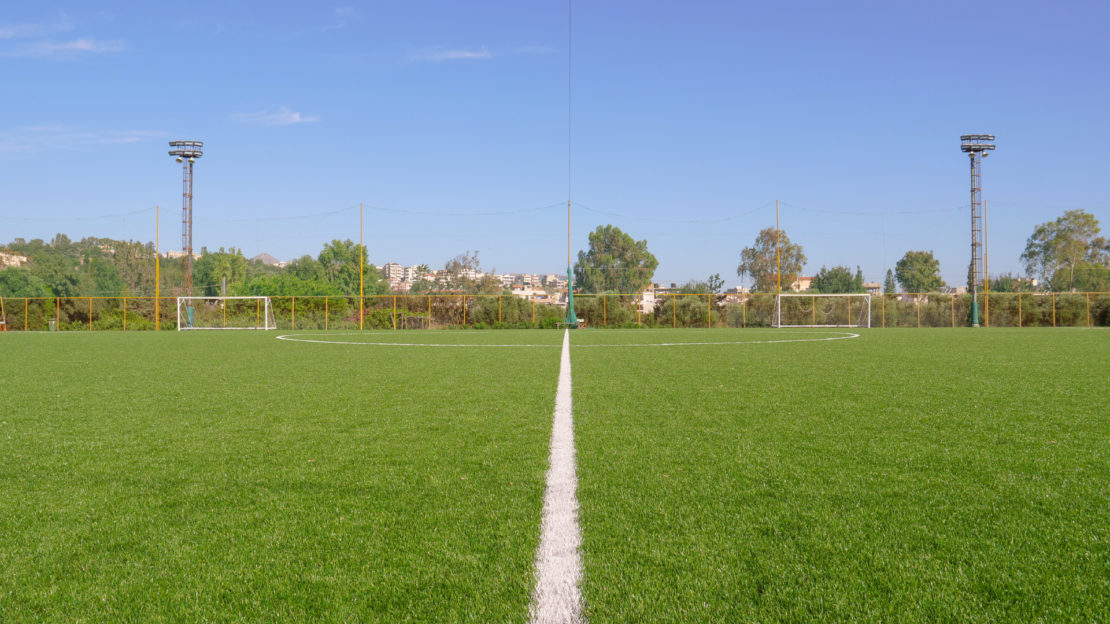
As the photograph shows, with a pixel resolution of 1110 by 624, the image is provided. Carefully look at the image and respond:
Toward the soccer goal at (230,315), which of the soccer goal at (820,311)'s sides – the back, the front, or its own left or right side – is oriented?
right

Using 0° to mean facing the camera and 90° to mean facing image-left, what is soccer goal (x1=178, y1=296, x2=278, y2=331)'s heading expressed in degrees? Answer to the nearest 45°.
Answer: approximately 0°

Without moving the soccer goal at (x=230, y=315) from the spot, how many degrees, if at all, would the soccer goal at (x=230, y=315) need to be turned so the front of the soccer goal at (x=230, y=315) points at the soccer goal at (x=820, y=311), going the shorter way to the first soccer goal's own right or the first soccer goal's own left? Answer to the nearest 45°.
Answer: approximately 45° to the first soccer goal's own left

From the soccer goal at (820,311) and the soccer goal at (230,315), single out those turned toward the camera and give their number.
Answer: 2

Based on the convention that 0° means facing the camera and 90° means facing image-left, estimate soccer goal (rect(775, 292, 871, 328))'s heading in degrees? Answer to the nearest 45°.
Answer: approximately 0°
